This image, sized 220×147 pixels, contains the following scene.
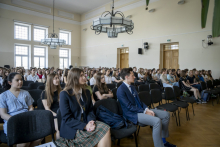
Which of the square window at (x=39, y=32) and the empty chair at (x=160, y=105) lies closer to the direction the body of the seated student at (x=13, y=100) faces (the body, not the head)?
the empty chair

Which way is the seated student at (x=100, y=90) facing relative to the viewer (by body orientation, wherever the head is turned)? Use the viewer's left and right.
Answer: facing the viewer and to the right of the viewer

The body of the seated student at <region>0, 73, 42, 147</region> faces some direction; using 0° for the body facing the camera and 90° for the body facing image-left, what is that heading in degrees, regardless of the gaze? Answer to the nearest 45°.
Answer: approximately 315°

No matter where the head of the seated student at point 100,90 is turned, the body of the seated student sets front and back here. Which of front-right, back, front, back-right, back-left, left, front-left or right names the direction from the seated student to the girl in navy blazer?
front-right

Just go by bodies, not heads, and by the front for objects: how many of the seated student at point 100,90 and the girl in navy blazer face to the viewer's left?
0

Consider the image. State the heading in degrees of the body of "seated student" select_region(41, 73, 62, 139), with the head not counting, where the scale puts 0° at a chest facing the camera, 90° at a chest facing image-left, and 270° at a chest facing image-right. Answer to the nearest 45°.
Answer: approximately 315°

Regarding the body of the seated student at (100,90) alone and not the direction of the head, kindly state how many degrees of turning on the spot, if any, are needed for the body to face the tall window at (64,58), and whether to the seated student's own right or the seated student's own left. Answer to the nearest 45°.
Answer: approximately 135° to the seated student's own left

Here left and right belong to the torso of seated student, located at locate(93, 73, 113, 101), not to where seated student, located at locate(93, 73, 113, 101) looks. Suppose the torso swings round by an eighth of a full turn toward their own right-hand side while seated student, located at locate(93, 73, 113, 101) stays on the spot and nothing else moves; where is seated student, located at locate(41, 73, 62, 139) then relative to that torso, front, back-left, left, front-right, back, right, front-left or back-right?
front-right

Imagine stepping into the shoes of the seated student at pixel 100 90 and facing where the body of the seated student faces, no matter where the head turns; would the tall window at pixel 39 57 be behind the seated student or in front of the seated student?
behind

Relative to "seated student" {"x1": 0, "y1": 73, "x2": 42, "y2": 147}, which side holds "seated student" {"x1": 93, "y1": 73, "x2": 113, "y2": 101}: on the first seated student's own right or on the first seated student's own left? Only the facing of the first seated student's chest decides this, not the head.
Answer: on the first seated student's own left
